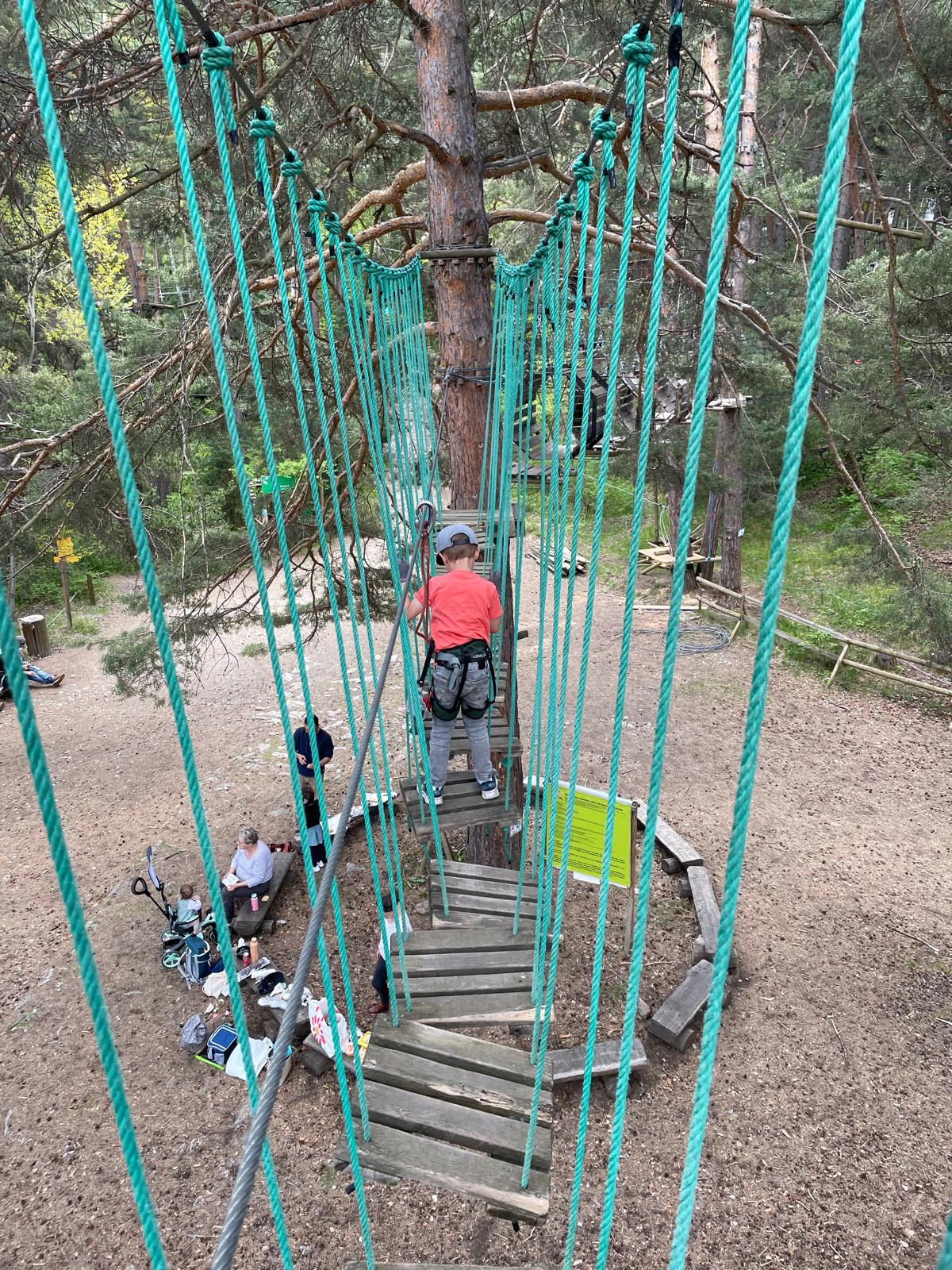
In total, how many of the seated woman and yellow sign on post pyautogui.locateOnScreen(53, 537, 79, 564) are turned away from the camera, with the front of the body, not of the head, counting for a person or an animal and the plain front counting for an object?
0

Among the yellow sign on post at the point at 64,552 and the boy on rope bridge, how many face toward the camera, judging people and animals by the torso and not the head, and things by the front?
1

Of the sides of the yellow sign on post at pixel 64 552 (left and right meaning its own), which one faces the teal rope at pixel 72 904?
front

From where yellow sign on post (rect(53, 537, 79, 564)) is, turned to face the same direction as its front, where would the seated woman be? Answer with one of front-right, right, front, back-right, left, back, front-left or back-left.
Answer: front

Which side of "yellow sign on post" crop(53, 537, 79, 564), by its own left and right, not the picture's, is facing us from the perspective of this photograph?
front

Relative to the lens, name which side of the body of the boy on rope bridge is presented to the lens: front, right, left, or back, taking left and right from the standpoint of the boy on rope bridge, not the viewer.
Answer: back

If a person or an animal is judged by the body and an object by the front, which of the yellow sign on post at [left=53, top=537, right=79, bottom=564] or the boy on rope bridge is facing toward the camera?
the yellow sign on post
